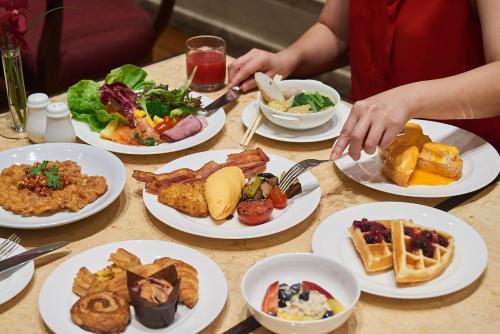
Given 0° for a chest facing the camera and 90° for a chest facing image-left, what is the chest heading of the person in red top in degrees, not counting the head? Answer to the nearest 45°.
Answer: approximately 45°

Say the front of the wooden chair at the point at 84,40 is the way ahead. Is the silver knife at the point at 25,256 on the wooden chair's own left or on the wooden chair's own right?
on the wooden chair's own right

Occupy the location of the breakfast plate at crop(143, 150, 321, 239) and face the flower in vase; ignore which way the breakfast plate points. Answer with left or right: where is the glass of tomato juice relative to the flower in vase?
right

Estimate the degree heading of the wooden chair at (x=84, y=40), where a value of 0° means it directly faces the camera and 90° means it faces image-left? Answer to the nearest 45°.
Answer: approximately 315°

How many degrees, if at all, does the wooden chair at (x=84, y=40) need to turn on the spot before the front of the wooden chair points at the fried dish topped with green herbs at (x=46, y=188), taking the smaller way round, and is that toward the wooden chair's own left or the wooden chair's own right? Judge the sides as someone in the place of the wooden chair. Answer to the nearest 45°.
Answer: approximately 45° to the wooden chair's own right
